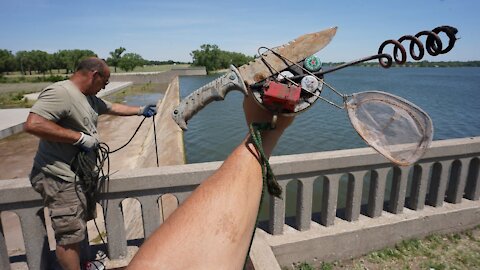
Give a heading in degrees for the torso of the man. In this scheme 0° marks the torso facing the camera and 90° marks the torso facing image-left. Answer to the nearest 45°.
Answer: approximately 270°

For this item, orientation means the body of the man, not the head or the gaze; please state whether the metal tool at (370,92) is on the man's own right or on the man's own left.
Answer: on the man's own right

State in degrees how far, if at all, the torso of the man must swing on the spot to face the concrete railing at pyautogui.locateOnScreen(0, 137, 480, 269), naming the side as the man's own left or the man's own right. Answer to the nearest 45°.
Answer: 0° — they already face it

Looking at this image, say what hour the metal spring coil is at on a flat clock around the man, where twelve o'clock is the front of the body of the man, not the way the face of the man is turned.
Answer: The metal spring coil is roughly at 2 o'clock from the man.

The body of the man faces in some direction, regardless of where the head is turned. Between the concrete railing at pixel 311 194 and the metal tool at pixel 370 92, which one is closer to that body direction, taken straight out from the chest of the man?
the concrete railing
